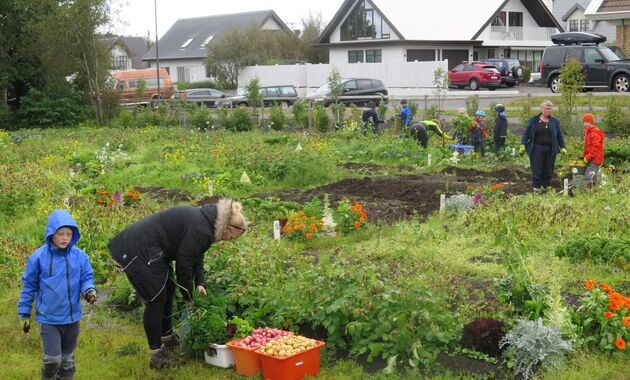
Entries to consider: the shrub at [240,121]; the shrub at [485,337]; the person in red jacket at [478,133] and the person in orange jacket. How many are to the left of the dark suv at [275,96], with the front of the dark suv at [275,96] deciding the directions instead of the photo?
4

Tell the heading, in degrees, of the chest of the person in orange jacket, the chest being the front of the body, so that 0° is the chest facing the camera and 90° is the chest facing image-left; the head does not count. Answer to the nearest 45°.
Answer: approximately 90°

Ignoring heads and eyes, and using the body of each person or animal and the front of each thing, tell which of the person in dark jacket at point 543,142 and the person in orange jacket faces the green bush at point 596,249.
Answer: the person in dark jacket

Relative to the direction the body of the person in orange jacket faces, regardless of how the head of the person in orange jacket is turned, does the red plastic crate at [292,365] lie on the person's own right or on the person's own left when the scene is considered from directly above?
on the person's own left

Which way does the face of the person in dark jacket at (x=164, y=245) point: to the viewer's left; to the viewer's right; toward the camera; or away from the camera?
to the viewer's right

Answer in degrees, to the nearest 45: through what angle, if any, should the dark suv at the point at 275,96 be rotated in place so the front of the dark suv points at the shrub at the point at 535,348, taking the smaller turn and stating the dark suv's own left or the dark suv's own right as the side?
approximately 90° to the dark suv's own left

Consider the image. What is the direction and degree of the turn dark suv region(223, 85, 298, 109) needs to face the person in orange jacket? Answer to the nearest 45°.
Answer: approximately 90° to its left

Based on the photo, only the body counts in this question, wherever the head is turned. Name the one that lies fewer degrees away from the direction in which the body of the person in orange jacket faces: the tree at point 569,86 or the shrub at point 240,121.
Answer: the shrub

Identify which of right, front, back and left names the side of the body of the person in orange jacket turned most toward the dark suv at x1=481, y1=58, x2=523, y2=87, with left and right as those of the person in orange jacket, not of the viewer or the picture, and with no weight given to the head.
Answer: right

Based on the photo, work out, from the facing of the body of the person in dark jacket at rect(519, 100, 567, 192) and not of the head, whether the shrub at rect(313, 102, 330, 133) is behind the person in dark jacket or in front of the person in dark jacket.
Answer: behind

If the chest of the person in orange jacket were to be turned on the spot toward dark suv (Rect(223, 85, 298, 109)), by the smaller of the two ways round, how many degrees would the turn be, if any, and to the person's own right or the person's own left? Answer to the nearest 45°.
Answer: approximately 45° to the person's own right

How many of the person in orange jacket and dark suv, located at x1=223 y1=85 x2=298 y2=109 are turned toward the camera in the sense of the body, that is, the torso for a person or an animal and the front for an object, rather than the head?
0

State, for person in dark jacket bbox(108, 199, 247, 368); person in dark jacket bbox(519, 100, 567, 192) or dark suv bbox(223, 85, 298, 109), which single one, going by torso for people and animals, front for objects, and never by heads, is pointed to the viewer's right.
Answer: person in dark jacket bbox(108, 199, 247, 368)

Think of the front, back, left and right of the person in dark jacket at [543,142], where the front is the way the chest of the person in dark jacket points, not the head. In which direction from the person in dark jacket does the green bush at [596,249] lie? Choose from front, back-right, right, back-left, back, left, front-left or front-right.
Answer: front

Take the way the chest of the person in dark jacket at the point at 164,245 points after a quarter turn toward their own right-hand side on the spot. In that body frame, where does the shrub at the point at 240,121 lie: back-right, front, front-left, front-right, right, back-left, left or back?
back

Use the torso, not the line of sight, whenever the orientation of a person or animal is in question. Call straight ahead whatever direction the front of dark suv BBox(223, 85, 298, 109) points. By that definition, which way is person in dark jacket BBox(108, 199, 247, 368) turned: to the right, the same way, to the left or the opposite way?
the opposite way

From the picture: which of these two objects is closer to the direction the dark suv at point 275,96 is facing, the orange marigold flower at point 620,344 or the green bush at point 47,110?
the green bush

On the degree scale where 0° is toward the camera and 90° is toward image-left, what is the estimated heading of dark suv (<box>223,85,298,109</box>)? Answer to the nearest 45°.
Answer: approximately 90°

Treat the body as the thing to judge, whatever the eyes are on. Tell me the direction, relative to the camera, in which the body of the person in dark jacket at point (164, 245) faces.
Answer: to the viewer's right

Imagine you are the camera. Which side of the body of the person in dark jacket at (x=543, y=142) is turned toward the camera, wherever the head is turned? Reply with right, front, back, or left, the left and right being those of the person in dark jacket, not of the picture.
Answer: front

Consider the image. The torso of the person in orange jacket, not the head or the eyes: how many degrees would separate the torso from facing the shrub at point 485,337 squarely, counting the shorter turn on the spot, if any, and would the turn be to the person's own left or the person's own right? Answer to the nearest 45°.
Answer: approximately 90° to the person's own left
